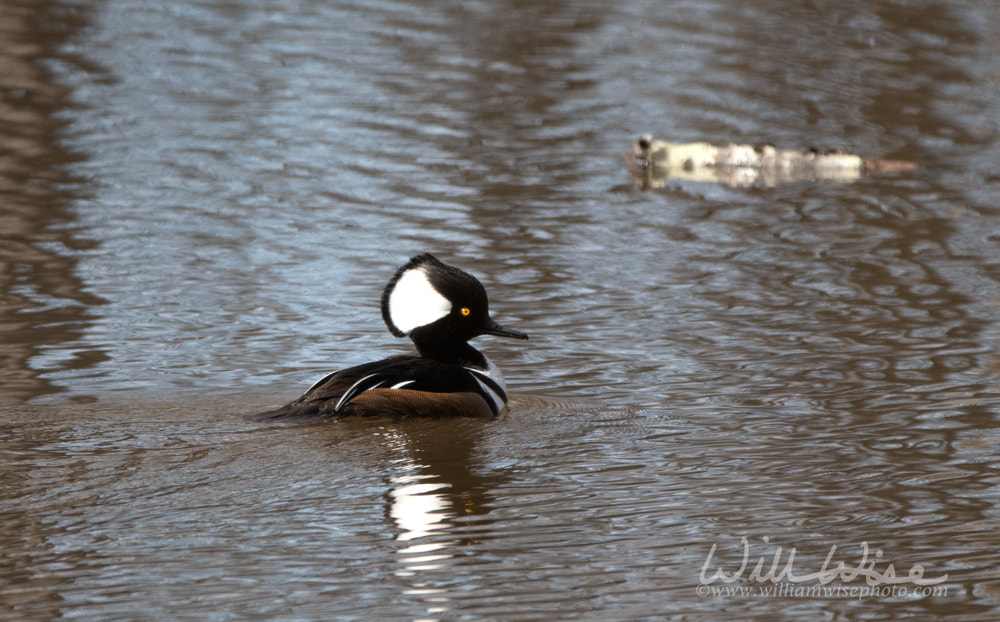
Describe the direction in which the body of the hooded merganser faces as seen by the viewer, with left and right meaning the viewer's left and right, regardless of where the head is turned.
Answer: facing to the right of the viewer

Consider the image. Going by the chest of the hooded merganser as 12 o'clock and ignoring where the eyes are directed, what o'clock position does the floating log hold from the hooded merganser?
The floating log is roughly at 10 o'clock from the hooded merganser.
